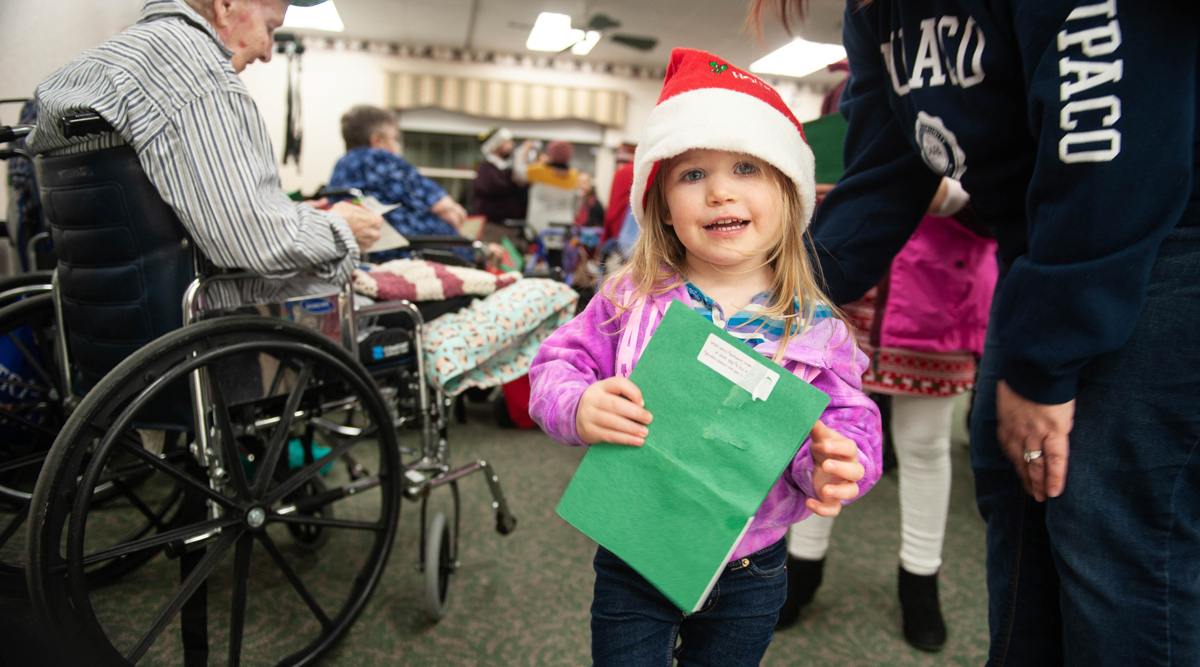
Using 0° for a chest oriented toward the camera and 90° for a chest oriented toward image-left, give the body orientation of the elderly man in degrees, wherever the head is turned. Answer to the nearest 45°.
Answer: approximately 225°

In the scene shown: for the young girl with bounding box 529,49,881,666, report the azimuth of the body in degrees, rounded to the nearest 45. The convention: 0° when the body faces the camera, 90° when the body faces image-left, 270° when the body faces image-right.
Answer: approximately 0°

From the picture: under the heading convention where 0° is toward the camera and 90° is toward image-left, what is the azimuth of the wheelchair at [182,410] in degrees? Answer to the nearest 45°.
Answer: approximately 225°
